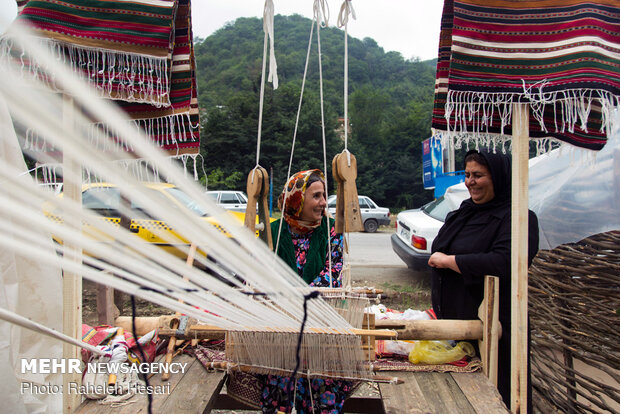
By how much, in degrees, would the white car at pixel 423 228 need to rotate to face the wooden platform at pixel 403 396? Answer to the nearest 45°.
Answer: approximately 135° to its right

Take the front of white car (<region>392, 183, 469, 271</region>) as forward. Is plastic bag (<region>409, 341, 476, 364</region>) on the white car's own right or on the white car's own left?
on the white car's own right

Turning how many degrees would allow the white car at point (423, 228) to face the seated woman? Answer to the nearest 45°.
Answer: approximately 135° to its right

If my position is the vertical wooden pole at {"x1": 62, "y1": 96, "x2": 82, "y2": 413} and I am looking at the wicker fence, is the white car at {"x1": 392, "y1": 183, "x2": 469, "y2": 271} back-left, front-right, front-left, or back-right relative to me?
front-left

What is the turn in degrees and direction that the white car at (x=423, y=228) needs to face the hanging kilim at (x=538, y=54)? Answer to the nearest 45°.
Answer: approximately 135° to its right

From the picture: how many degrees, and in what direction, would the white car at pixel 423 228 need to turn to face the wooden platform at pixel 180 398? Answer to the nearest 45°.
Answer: approximately 135° to its right

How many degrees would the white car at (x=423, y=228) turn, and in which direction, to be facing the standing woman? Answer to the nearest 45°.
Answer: approximately 135° to its right

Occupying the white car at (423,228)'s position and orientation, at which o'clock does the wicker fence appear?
The wicker fence is roughly at 4 o'clock from the white car.

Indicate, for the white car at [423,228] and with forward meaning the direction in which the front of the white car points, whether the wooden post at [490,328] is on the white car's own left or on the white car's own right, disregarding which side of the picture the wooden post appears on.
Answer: on the white car's own right

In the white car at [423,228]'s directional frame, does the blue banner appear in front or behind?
in front

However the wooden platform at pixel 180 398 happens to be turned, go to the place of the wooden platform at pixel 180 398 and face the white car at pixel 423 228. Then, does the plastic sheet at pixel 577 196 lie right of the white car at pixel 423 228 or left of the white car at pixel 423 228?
right

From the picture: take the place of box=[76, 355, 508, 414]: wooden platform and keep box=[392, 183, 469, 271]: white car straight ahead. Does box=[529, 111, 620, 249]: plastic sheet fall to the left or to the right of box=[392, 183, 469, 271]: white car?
right

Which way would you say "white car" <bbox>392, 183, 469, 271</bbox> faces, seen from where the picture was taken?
facing away from the viewer and to the right of the viewer

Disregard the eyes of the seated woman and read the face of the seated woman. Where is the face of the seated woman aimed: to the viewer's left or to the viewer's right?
to the viewer's right

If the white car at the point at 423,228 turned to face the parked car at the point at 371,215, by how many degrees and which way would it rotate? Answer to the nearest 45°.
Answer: approximately 45° to its left
